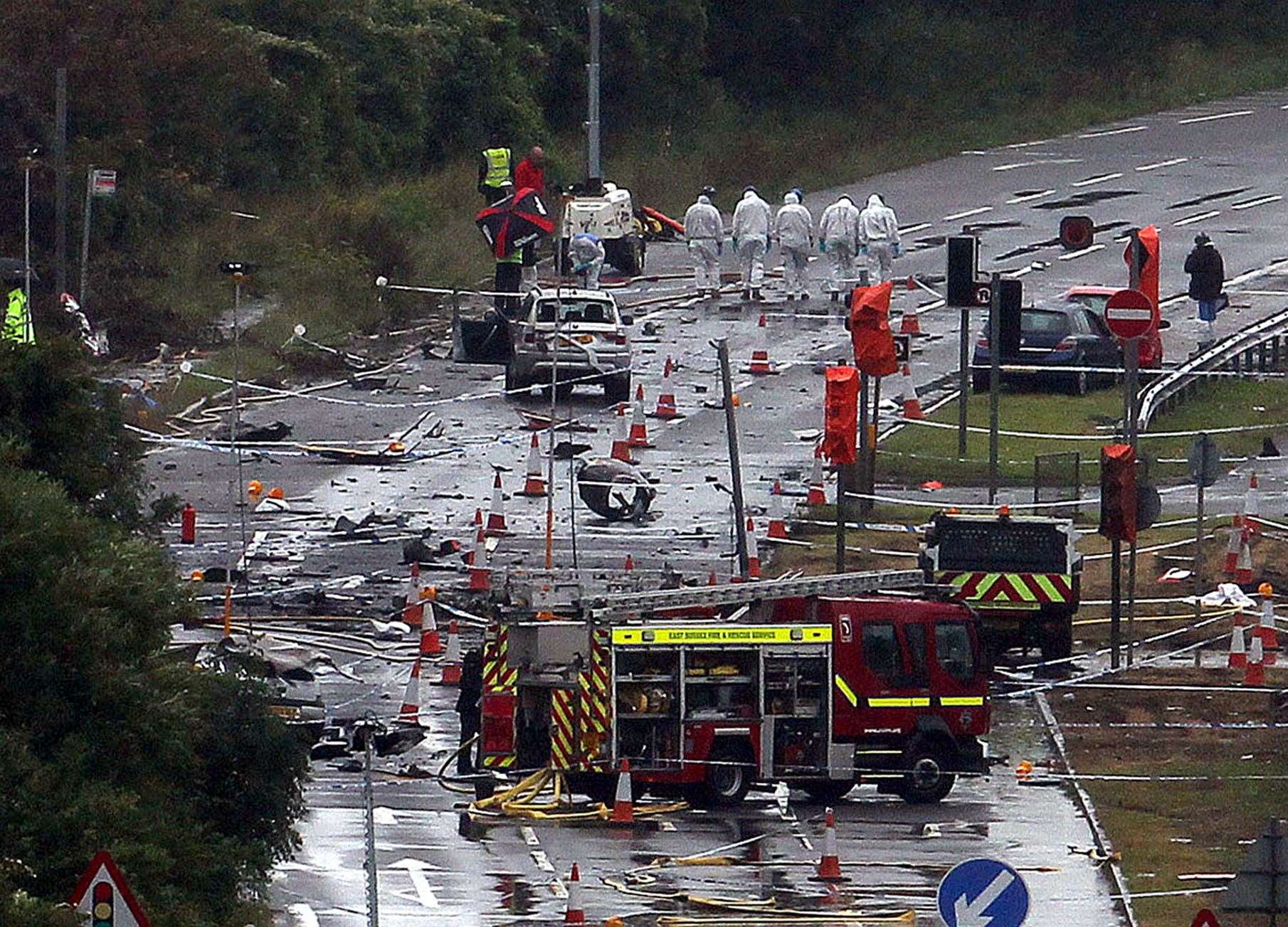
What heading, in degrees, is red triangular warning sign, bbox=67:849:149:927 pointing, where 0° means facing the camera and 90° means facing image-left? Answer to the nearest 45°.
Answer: approximately 0°

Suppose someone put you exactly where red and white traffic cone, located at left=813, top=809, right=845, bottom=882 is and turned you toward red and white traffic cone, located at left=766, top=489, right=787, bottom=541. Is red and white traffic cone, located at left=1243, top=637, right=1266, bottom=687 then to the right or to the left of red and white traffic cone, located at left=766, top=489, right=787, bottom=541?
right

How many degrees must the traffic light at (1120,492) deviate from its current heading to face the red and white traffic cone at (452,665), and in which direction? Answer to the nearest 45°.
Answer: approximately 90° to its right

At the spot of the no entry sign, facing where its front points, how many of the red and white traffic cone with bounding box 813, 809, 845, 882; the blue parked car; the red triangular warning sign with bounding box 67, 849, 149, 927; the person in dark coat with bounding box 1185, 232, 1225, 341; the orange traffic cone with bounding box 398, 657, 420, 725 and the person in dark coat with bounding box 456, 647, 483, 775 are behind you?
2

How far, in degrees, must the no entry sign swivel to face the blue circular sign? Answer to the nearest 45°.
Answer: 0° — it already faces it
